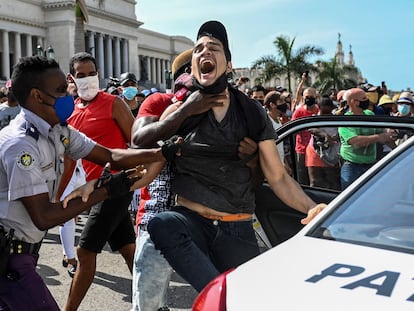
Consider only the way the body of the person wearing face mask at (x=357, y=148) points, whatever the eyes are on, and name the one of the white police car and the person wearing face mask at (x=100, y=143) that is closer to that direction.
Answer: the white police car

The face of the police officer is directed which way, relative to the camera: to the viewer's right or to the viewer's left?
to the viewer's right

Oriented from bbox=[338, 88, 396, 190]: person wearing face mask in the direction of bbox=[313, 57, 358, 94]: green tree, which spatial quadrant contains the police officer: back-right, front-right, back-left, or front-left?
back-left

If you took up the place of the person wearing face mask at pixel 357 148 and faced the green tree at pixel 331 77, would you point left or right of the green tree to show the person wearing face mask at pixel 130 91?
left

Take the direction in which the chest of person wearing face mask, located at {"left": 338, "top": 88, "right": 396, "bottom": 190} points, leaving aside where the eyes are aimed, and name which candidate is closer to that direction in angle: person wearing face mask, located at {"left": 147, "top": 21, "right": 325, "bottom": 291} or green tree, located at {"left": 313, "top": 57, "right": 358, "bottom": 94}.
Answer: the person wearing face mask

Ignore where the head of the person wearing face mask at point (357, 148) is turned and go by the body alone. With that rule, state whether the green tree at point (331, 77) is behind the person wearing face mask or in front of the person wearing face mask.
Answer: behind
